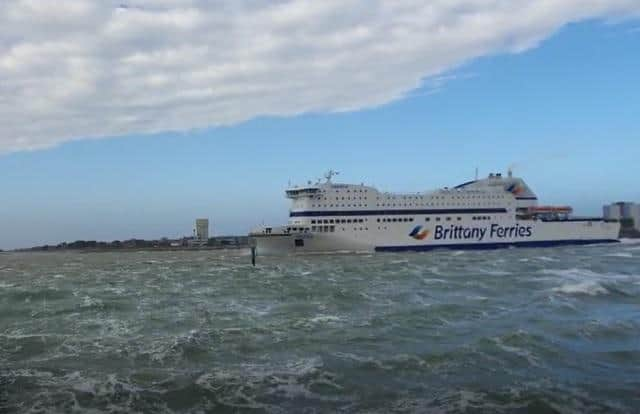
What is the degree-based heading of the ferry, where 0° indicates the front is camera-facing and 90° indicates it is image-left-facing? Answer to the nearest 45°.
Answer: approximately 90°
